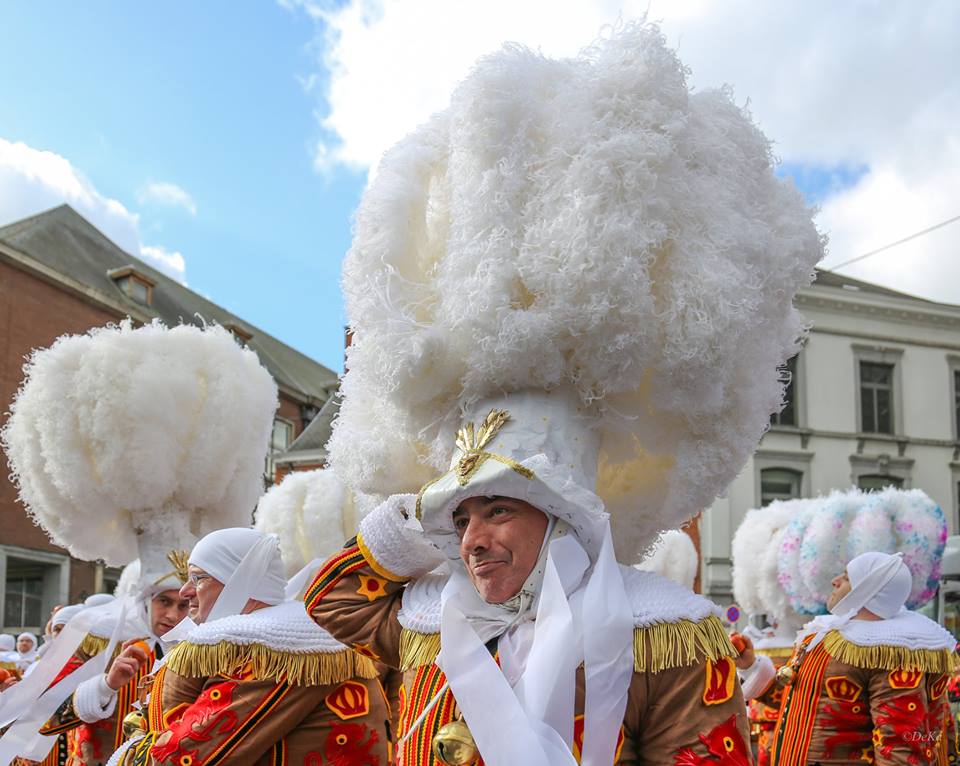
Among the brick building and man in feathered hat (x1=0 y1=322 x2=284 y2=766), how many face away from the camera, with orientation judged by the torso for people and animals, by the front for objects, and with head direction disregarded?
0

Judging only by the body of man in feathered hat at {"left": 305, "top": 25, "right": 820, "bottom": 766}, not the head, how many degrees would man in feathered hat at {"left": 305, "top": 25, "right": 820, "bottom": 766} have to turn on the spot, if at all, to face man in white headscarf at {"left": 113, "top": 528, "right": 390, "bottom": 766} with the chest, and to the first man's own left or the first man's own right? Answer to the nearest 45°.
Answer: approximately 90° to the first man's own right

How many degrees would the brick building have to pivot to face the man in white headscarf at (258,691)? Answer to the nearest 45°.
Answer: approximately 45° to its right

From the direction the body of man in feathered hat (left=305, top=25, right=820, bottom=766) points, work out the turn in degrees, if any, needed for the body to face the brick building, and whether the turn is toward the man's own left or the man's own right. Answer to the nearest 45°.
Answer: approximately 90° to the man's own right

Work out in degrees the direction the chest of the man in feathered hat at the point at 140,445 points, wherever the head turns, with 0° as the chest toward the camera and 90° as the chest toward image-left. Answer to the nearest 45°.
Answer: approximately 315°

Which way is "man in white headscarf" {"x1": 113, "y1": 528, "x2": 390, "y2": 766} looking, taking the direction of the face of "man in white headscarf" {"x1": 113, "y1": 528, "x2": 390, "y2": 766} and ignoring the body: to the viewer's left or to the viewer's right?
to the viewer's left

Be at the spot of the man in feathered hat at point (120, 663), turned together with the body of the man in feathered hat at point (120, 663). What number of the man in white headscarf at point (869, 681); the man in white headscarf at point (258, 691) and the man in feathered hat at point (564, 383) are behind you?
0

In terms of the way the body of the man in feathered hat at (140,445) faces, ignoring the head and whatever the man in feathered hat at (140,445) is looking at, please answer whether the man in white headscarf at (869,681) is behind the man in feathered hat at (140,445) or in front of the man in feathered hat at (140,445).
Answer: in front

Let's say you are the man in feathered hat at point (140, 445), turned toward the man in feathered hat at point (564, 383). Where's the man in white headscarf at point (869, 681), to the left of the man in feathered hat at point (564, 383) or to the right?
left

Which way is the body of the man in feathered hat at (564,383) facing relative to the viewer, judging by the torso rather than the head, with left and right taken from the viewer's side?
facing the viewer and to the left of the viewer

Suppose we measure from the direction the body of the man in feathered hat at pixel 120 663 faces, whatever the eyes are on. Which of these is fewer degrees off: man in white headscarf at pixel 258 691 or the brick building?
the man in white headscarf

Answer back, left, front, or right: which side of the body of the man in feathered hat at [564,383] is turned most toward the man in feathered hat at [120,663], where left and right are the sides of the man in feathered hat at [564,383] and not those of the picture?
right

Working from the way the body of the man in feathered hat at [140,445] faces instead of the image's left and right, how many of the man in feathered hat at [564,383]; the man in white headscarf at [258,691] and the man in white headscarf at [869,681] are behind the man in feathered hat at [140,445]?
0
